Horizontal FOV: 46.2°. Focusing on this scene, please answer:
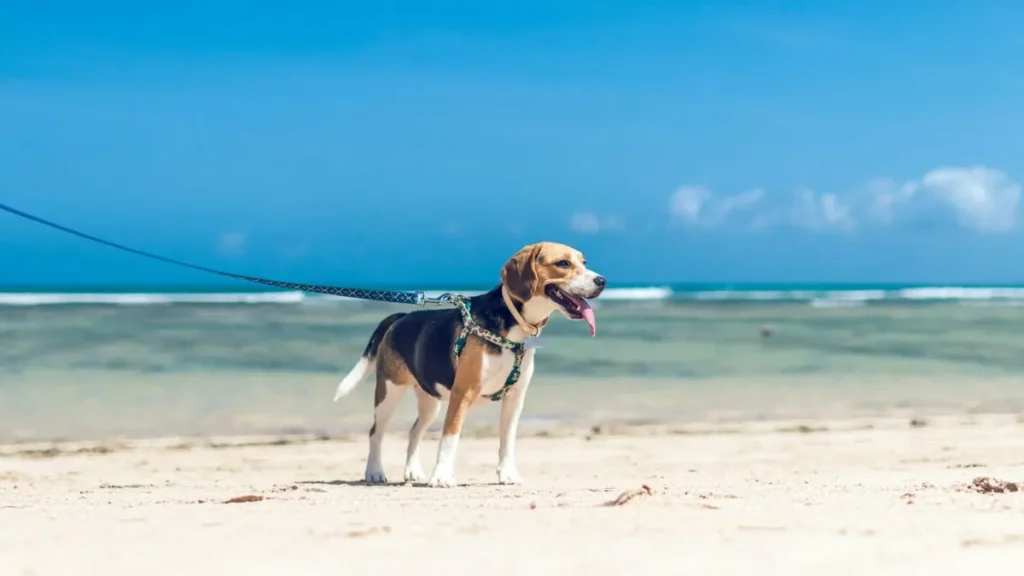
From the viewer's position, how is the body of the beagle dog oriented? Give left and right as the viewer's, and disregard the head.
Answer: facing the viewer and to the right of the viewer
